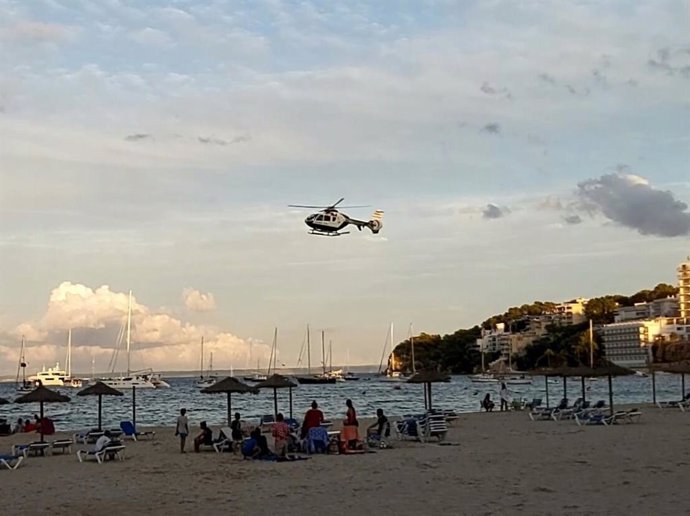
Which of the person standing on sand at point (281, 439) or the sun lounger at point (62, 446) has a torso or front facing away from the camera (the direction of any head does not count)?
the person standing on sand

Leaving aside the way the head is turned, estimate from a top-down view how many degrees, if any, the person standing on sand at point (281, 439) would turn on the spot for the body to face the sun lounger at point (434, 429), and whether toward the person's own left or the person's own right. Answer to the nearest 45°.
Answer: approximately 45° to the person's own right

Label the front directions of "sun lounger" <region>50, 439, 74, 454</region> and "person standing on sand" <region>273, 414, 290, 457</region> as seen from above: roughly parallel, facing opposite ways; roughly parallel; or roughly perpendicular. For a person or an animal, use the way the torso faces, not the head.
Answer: roughly perpendicular

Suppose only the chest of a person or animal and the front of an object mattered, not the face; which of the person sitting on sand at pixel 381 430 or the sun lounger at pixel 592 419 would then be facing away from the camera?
the person sitting on sand

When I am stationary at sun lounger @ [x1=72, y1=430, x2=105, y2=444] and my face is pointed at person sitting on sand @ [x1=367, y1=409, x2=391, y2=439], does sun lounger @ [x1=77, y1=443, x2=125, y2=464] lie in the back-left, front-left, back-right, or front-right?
front-right

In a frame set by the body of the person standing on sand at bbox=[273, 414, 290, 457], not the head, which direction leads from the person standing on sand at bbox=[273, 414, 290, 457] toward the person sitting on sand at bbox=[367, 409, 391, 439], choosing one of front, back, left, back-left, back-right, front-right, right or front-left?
front-right

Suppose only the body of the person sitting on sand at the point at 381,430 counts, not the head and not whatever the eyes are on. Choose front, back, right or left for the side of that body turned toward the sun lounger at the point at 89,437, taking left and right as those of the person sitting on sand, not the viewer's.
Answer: front

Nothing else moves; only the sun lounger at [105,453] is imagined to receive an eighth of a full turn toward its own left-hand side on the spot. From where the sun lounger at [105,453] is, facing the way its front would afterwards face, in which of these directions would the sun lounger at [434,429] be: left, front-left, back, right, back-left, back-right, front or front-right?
back-left

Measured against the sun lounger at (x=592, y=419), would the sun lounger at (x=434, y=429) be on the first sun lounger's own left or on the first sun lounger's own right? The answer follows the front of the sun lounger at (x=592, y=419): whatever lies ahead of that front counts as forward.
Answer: on the first sun lounger's own right

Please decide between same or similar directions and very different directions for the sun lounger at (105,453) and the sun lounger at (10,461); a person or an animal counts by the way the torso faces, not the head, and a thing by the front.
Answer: same or similar directions

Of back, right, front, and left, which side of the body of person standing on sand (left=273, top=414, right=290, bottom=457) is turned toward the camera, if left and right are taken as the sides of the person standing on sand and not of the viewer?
back

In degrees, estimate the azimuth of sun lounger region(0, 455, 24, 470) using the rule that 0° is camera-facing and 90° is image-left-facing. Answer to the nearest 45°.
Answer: approximately 90°
